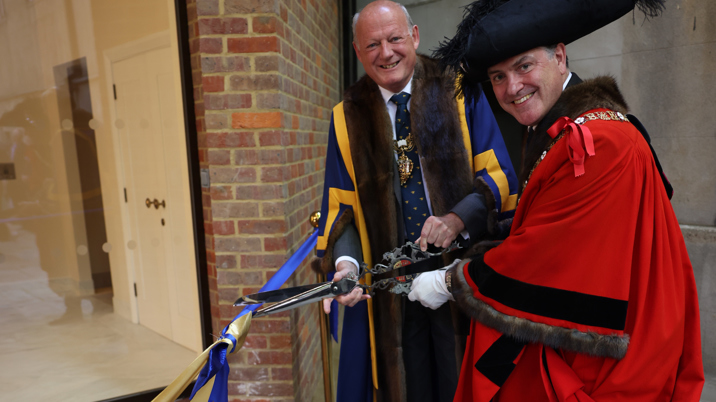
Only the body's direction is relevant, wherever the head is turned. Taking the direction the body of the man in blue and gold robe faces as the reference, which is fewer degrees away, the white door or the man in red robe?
the man in red robe

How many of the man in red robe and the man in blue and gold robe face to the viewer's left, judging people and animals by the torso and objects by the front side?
1

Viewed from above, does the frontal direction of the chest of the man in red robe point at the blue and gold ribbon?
yes

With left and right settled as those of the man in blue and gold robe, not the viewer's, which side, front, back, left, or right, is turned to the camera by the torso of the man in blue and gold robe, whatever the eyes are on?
front

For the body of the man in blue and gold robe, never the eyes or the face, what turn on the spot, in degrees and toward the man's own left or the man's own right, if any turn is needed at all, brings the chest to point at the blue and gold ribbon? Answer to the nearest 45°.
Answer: approximately 45° to the man's own right

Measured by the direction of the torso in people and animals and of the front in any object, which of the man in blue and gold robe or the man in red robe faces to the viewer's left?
the man in red robe

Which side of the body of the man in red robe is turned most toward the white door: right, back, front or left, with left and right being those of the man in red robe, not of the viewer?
front

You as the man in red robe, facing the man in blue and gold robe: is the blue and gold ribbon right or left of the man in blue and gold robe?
left

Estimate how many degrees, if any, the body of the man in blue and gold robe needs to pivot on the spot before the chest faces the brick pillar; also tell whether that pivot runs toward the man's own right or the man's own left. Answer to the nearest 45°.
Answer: approximately 135° to the man's own right

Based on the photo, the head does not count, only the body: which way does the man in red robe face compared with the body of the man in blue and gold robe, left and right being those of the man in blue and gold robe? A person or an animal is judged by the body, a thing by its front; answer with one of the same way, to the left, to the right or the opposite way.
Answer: to the right

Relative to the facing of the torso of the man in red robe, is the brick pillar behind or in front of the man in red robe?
in front

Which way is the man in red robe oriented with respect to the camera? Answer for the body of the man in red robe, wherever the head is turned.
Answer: to the viewer's left

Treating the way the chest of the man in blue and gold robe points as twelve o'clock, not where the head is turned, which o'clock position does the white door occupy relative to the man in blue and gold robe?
The white door is roughly at 4 o'clock from the man in blue and gold robe.
